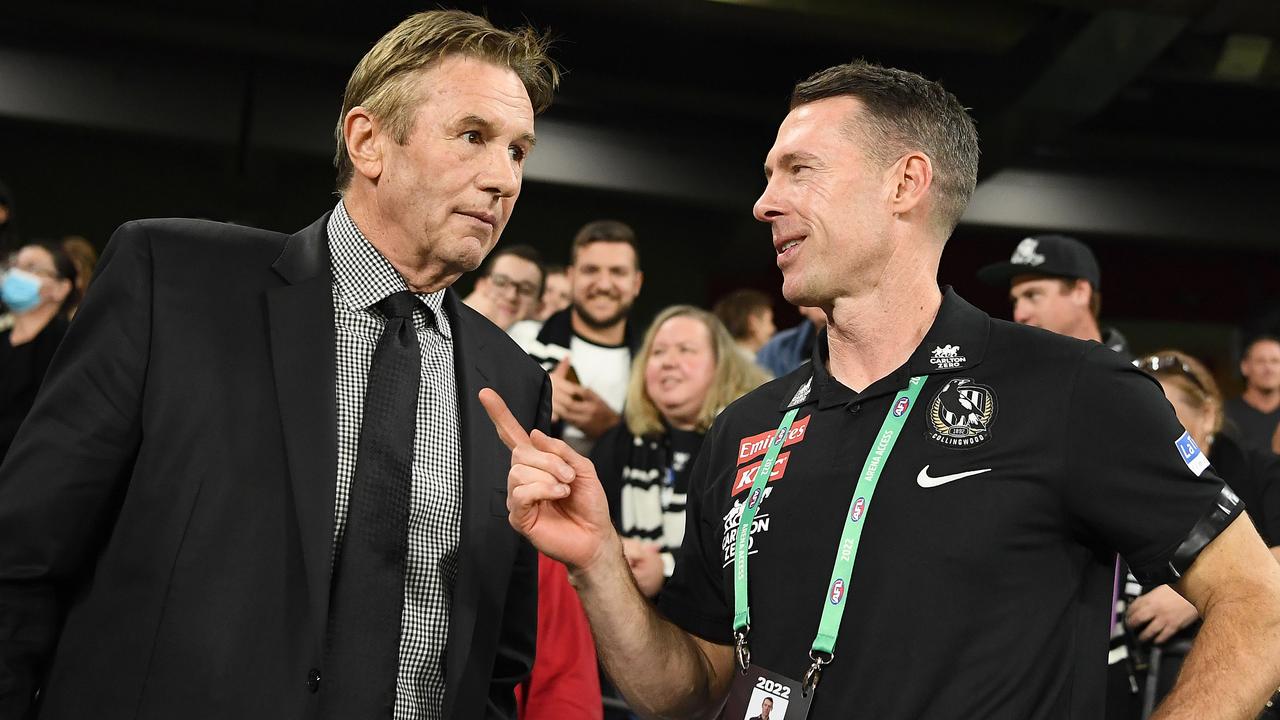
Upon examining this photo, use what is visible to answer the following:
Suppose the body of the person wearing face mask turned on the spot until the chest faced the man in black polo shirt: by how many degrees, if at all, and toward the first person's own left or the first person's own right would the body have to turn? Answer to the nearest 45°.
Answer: approximately 45° to the first person's own left

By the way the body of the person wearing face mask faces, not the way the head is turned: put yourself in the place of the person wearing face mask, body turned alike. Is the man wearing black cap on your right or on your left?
on your left

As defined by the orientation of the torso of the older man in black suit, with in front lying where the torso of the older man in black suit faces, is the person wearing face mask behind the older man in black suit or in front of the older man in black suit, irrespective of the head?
behind

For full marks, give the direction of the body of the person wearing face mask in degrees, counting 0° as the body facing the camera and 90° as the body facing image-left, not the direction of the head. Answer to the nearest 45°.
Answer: approximately 45°

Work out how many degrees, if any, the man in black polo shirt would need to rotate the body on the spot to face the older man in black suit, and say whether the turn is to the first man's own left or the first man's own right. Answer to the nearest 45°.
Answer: approximately 45° to the first man's own right

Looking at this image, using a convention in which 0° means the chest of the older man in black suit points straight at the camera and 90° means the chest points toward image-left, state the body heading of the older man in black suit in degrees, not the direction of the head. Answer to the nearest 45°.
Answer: approximately 315°

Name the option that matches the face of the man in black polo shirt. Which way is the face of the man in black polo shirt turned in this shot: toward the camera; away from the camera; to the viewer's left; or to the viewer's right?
to the viewer's left
